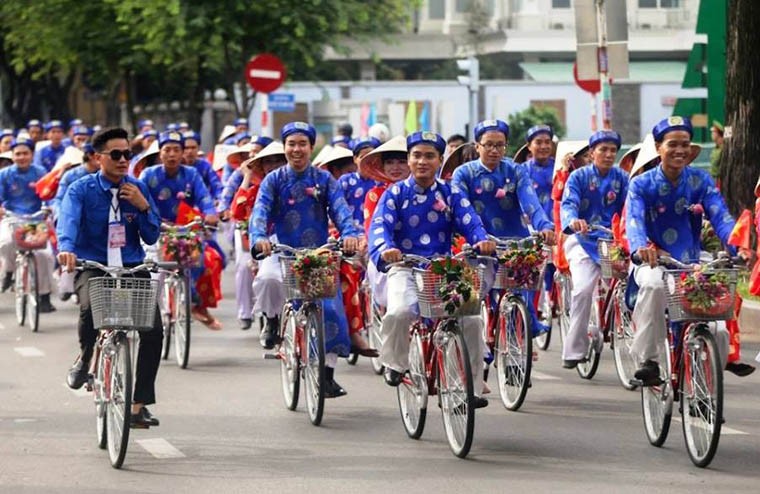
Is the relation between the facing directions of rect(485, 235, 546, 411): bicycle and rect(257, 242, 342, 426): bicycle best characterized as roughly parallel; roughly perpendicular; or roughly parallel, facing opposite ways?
roughly parallel

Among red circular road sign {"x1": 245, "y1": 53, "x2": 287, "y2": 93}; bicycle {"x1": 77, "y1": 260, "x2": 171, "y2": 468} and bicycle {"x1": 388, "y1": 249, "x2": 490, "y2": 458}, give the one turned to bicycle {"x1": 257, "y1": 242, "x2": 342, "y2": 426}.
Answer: the red circular road sign

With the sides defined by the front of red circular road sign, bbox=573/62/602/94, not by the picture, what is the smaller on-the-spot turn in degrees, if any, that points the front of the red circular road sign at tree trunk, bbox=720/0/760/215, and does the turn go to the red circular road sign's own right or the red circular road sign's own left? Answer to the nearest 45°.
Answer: approximately 45° to the red circular road sign's own left

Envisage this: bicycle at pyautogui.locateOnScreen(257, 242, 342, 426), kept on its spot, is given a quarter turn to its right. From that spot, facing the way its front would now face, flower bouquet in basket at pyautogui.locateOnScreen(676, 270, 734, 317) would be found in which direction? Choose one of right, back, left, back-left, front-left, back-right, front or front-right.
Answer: back-left

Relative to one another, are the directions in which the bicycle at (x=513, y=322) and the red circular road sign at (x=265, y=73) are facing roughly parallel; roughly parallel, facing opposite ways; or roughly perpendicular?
roughly parallel

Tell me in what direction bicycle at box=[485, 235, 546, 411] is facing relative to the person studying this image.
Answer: facing the viewer

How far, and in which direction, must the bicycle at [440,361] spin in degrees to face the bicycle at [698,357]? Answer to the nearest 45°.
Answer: approximately 45° to its left

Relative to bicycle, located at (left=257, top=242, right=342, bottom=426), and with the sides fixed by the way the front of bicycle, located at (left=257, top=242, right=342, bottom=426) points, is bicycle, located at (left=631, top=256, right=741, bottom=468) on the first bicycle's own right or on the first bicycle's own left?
on the first bicycle's own left

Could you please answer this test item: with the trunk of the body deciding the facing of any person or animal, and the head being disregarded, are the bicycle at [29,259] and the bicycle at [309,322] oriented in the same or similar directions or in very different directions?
same or similar directions

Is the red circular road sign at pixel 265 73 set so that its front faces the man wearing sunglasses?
yes

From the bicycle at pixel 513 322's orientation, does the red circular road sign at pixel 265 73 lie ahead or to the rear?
to the rear

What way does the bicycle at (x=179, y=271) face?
toward the camera

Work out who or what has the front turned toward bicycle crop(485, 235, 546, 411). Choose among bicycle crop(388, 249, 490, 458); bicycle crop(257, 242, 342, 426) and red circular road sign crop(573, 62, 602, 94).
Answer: the red circular road sign

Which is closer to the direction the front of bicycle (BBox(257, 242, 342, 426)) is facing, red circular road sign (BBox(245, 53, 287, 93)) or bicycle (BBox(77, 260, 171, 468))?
the bicycle

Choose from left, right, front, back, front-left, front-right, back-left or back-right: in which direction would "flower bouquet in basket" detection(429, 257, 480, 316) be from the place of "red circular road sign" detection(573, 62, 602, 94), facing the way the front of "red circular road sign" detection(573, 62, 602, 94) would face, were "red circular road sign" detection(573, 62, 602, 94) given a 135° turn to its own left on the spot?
back-right

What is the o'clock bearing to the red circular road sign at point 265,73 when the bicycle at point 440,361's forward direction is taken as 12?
The red circular road sign is roughly at 7 o'clock from the bicycle.

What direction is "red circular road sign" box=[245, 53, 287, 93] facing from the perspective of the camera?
toward the camera

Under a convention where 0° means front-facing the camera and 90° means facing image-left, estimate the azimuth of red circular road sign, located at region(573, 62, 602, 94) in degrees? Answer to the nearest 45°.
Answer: approximately 0°
